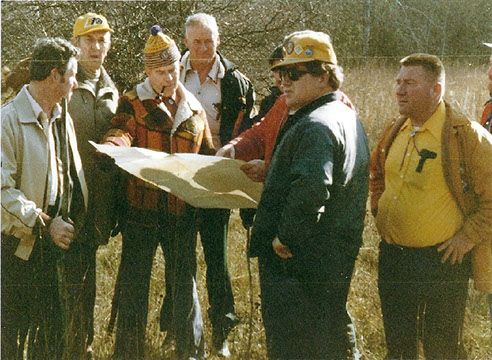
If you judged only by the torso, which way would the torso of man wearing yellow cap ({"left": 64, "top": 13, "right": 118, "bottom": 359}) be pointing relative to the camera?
toward the camera

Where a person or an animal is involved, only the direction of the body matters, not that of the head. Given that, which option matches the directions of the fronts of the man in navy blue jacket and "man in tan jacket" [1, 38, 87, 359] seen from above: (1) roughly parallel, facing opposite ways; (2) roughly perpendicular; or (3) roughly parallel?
roughly parallel, facing opposite ways

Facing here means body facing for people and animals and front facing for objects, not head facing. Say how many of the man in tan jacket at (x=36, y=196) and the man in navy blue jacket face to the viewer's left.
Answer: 1

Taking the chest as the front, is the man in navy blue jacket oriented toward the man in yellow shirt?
no

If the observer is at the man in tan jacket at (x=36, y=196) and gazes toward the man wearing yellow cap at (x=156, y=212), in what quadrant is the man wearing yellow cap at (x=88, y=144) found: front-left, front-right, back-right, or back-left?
front-left

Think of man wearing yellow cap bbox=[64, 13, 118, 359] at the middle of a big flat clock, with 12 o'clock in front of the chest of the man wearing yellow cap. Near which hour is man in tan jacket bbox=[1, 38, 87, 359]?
The man in tan jacket is roughly at 1 o'clock from the man wearing yellow cap.

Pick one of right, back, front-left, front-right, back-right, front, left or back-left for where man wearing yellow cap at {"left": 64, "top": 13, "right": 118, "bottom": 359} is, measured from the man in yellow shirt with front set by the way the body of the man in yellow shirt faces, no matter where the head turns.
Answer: front-right

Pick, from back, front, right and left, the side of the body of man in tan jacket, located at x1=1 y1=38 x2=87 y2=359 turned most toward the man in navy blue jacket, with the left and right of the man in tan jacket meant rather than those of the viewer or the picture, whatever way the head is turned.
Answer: front

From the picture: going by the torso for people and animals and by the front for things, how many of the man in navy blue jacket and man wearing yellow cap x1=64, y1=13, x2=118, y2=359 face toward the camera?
1

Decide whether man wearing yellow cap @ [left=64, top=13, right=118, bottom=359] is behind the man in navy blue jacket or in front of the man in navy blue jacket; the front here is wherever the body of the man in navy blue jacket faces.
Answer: in front

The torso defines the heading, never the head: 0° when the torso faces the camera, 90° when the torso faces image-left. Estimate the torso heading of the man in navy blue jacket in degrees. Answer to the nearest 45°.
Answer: approximately 90°

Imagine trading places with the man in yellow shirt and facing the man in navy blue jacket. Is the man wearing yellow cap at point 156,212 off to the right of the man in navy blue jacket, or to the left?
right

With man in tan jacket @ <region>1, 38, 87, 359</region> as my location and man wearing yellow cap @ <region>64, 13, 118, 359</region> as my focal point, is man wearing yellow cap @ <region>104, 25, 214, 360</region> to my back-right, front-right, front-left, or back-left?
front-right

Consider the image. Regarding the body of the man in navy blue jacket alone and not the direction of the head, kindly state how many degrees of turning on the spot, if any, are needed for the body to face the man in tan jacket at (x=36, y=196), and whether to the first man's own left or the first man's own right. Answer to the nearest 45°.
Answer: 0° — they already face them

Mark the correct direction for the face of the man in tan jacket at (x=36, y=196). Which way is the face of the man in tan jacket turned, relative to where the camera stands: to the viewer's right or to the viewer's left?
to the viewer's right

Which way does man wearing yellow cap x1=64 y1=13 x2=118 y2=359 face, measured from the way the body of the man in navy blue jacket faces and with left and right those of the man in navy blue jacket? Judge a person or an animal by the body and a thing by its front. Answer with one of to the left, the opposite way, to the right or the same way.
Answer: to the left

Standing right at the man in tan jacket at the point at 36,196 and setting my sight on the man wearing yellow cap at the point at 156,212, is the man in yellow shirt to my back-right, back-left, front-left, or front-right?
front-right

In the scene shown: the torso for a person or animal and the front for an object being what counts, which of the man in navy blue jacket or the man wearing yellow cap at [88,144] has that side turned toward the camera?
the man wearing yellow cap
